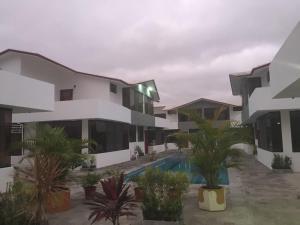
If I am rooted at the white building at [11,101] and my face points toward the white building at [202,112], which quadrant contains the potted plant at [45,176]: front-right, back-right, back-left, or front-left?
back-right

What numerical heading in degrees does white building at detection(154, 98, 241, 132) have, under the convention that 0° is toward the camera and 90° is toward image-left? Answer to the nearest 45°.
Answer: approximately 0°

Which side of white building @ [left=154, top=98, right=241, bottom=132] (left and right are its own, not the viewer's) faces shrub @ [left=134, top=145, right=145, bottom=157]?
front

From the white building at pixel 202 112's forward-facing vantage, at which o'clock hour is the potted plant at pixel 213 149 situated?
The potted plant is roughly at 12 o'clock from the white building.

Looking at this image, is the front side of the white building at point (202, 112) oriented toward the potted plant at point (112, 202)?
yes

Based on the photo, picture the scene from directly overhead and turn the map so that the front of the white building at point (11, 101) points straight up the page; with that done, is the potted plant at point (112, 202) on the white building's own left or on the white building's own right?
on the white building's own right

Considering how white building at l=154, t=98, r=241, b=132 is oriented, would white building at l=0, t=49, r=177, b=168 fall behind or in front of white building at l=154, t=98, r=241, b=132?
in front

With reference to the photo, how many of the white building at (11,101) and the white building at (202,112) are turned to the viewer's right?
1

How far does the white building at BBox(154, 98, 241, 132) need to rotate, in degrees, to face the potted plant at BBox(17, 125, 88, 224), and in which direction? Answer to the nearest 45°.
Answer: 0° — it already faces it

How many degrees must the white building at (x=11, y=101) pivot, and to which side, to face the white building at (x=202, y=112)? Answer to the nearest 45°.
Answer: approximately 45° to its left

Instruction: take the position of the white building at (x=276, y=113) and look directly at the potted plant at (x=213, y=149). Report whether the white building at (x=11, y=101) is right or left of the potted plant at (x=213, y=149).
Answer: right

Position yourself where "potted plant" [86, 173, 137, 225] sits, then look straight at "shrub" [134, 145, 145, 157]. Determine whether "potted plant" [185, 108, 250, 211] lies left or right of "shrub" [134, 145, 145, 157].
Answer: right

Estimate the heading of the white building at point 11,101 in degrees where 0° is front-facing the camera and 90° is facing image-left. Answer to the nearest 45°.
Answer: approximately 270°

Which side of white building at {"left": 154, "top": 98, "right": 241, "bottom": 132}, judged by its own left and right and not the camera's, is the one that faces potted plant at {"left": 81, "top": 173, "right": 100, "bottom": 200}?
front

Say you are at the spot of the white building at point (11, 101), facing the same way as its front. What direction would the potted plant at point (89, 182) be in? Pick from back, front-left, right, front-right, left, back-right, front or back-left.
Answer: front-right
